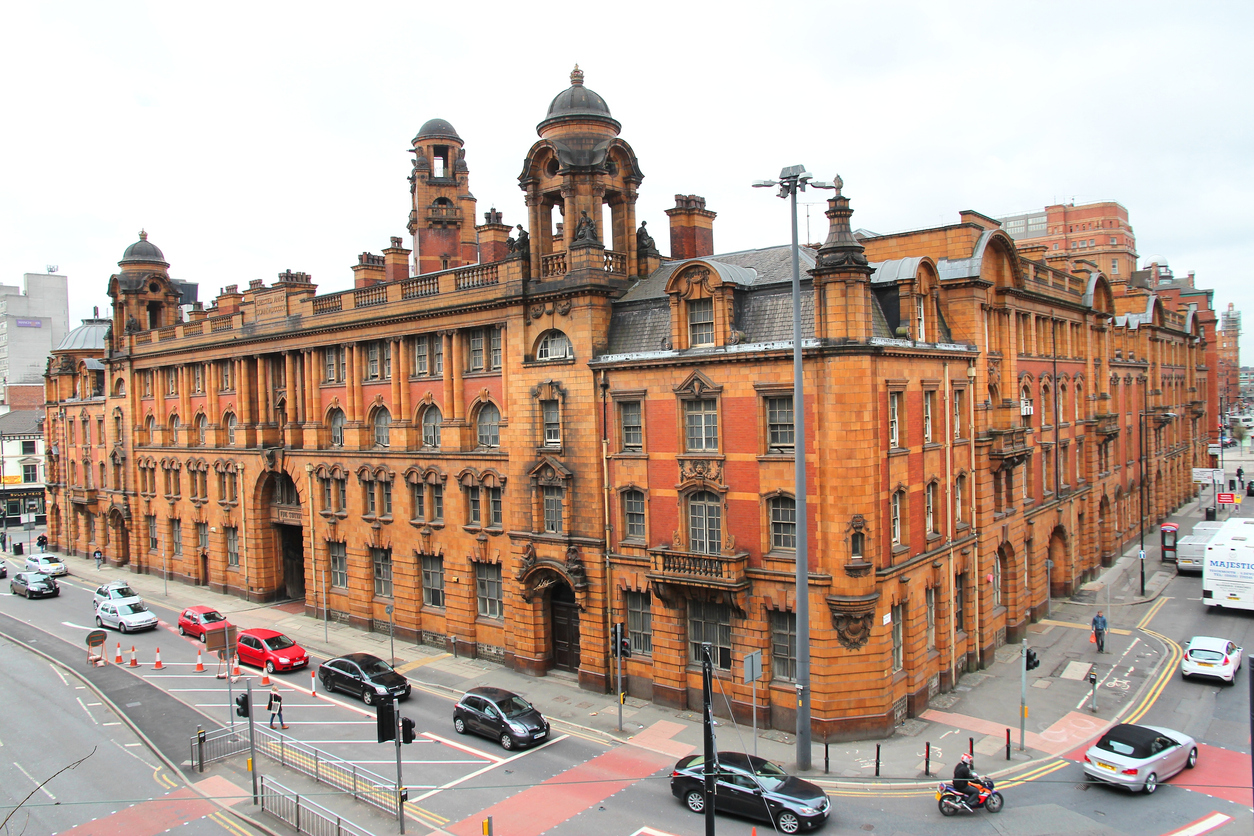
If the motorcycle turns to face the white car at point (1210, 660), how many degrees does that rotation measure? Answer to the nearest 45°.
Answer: approximately 45° to its left

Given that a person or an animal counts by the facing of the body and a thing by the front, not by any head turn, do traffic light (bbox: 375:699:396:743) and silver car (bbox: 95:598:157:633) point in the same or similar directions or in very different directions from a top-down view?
very different directions

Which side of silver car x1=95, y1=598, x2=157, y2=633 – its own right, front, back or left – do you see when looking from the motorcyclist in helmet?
front

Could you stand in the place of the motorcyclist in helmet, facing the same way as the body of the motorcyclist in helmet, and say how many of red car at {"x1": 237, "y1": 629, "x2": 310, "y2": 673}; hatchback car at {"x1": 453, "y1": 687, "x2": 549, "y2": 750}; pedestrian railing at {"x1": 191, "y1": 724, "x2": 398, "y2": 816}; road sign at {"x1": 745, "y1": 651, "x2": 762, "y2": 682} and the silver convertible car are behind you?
4

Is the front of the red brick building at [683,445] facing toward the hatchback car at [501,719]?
yes

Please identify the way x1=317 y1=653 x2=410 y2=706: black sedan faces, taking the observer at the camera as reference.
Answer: facing the viewer and to the right of the viewer

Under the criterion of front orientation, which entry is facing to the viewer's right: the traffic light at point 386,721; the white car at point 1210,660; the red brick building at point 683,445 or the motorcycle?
the motorcycle

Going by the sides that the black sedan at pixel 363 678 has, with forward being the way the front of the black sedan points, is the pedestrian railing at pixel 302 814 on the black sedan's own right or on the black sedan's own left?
on the black sedan's own right

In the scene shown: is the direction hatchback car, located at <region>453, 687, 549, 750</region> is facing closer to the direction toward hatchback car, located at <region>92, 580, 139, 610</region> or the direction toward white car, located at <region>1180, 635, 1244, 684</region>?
the white car

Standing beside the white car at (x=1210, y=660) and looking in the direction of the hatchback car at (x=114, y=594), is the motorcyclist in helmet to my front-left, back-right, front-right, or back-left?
front-left
